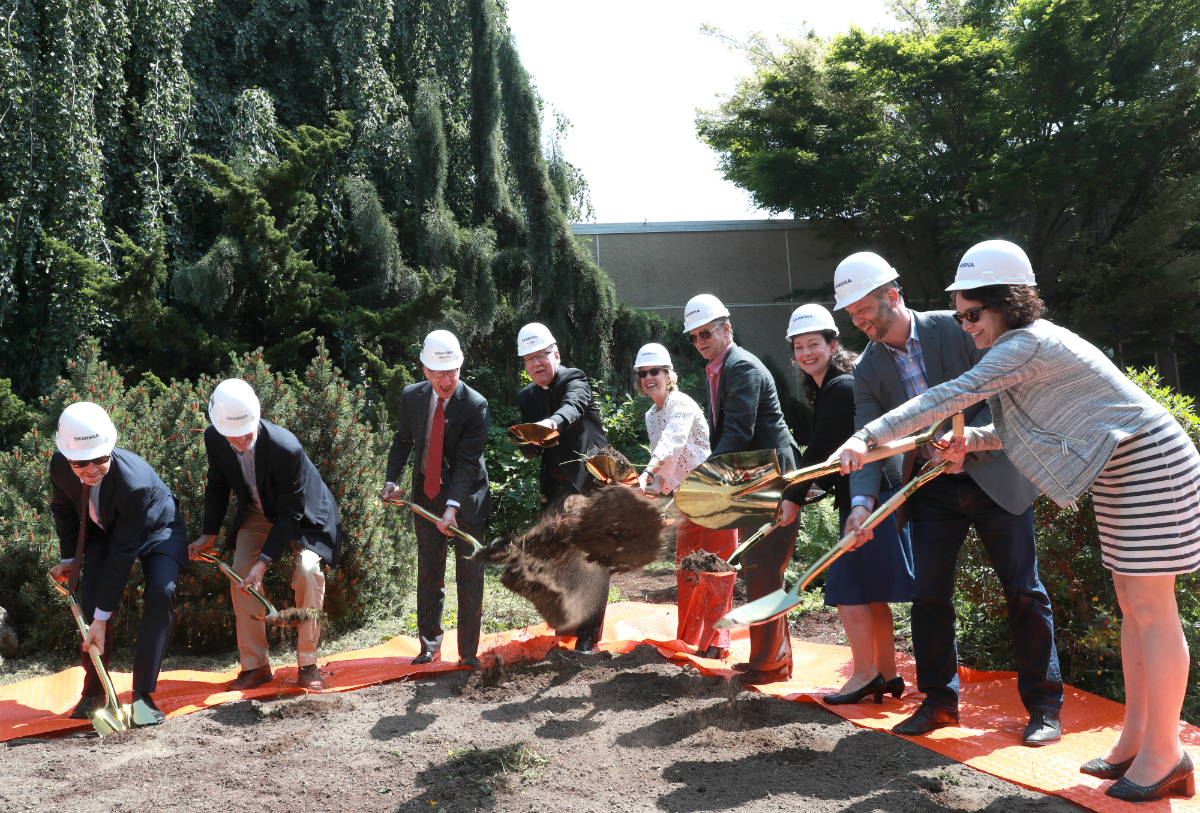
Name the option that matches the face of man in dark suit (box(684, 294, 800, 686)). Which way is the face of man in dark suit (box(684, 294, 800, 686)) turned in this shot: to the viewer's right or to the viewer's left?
to the viewer's left

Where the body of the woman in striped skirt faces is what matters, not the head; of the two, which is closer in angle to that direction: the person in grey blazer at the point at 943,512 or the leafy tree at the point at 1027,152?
the person in grey blazer

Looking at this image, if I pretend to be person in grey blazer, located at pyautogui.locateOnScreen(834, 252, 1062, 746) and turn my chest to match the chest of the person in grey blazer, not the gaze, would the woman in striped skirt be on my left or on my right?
on my left

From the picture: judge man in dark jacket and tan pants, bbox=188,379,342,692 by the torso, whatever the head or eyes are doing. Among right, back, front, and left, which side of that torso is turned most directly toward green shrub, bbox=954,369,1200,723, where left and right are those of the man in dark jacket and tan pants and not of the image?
left

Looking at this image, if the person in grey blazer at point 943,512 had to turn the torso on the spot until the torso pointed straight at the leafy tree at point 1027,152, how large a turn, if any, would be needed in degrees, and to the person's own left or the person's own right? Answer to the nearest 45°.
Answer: approximately 135° to the person's own right

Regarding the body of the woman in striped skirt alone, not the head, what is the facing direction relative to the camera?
to the viewer's left

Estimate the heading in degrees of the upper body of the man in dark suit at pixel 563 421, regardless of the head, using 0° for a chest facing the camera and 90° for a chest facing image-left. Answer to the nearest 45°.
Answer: approximately 45°

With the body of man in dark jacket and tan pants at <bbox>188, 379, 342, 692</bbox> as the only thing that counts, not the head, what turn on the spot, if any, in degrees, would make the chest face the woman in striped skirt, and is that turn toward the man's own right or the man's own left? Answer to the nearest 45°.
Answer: approximately 90° to the man's own left
